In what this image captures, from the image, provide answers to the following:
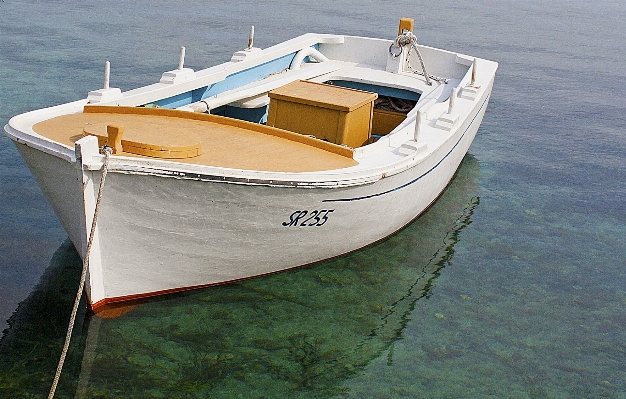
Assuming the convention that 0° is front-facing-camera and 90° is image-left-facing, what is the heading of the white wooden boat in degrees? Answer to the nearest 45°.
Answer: approximately 45°

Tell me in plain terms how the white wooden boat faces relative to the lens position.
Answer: facing the viewer and to the left of the viewer
